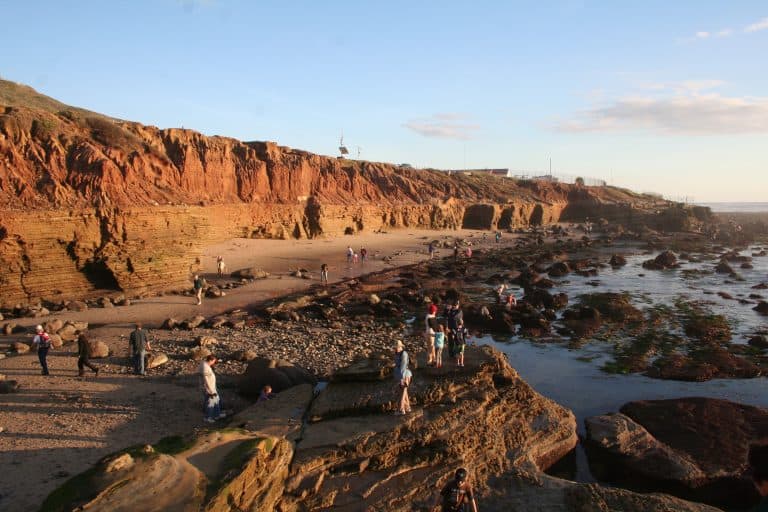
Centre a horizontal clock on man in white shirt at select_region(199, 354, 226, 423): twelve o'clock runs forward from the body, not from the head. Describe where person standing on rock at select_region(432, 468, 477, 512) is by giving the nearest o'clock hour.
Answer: The person standing on rock is roughly at 2 o'clock from the man in white shirt.

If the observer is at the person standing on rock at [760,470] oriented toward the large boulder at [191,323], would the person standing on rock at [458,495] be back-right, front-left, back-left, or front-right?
front-left

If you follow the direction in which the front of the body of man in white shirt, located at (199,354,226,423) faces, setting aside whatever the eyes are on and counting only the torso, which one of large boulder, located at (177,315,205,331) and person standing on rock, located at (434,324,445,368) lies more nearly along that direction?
the person standing on rock

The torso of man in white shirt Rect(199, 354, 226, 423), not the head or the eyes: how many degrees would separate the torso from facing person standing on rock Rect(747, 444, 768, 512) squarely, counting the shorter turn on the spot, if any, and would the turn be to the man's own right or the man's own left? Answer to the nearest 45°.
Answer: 0° — they already face them

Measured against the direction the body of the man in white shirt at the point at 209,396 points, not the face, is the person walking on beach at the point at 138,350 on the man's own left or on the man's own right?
on the man's own left

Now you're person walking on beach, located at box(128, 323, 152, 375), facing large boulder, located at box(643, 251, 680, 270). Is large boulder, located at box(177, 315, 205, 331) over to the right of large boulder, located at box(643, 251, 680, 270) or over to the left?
left

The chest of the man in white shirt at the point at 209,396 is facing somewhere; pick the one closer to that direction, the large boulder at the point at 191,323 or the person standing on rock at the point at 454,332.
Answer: the person standing on rock

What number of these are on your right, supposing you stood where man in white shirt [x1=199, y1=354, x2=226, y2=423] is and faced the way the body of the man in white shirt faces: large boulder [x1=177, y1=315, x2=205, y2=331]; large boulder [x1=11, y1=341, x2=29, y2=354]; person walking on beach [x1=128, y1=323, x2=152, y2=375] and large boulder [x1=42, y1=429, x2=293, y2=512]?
1

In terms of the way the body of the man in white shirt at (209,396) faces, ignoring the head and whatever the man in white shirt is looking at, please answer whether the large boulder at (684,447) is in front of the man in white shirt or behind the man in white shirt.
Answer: in front

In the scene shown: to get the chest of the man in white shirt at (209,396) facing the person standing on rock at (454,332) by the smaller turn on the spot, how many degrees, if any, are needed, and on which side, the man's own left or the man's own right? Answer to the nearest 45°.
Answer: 0° — they already face them

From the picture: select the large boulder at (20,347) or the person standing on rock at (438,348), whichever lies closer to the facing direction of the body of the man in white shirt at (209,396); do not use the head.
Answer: the person standing on rock

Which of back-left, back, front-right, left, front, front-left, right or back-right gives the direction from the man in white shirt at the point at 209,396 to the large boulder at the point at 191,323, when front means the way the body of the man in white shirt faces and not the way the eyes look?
left

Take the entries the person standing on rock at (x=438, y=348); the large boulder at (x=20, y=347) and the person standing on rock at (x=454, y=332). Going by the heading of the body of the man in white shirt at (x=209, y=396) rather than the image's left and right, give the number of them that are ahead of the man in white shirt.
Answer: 2

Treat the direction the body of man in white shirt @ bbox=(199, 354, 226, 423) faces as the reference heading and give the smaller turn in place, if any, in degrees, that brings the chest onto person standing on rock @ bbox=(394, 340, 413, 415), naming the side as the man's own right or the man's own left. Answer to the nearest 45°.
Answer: approximately 45° to the man's own right

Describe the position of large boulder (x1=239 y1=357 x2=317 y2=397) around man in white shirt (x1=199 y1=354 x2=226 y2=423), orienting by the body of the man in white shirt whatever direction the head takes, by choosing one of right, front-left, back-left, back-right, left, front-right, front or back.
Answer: front-left

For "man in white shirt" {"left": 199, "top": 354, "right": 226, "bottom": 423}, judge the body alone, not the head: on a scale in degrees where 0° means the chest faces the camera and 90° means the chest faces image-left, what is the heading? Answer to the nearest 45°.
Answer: approximately 270°

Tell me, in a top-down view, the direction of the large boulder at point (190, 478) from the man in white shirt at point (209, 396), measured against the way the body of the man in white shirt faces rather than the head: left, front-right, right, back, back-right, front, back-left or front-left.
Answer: right
